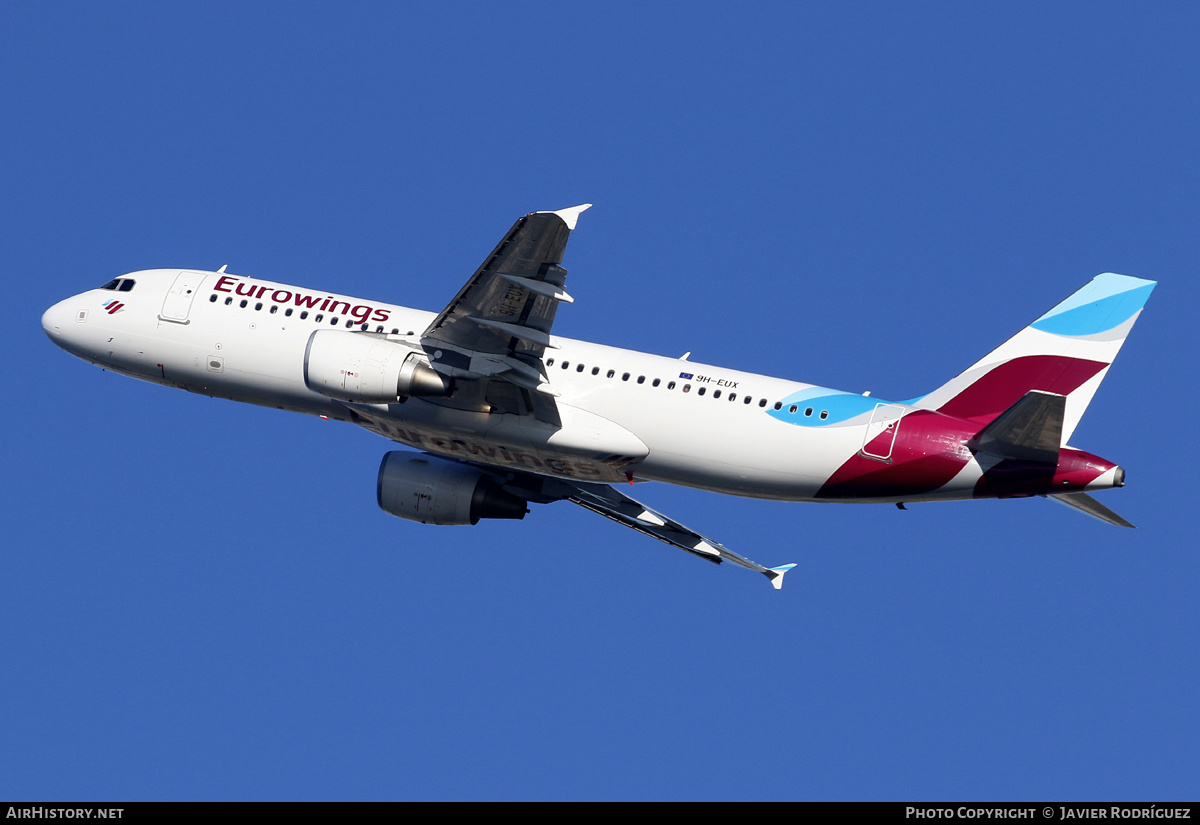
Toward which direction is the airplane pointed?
to the viewer's left
